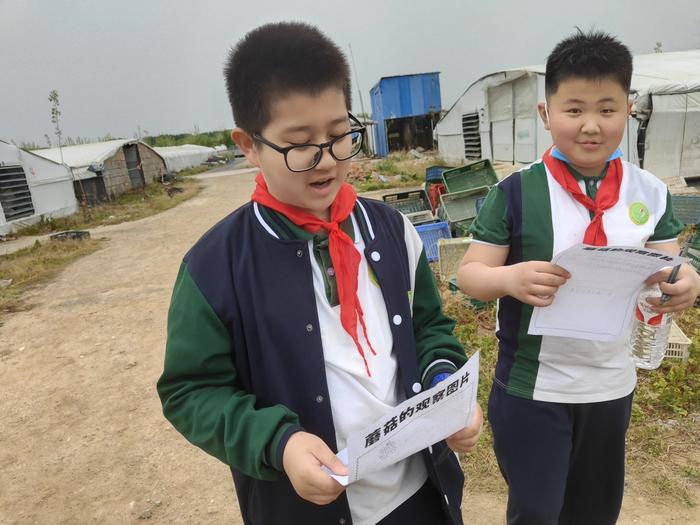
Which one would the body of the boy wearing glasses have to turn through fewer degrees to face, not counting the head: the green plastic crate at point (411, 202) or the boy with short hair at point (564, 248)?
the boy with short hair

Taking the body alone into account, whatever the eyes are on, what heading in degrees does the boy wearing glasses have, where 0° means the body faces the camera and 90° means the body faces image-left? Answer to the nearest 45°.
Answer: approximately 315°

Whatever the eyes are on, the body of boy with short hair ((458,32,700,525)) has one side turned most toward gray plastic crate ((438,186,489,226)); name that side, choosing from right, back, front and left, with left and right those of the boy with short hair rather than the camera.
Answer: back

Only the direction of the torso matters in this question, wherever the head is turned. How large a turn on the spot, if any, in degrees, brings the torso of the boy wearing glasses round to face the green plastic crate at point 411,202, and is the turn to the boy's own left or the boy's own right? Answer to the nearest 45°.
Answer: approximately 135° to the boy's own left

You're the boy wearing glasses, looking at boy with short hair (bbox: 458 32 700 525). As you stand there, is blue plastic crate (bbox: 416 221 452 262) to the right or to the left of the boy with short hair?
left

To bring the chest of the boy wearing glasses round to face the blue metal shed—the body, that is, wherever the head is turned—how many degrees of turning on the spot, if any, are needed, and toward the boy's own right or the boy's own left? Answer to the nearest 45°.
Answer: approximately 135° to the boy's own left

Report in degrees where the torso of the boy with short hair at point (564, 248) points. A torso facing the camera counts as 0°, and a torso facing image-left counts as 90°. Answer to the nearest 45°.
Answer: approximately 0°

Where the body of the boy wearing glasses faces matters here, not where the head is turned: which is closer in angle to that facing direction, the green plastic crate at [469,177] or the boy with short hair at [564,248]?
the boy with short hair

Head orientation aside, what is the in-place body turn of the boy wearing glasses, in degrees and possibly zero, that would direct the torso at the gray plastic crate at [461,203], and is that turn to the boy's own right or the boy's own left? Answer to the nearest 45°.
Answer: approximately 135° to the boy's own left

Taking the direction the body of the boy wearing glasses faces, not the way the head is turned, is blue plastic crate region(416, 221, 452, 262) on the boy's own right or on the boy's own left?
on the boy's own left
